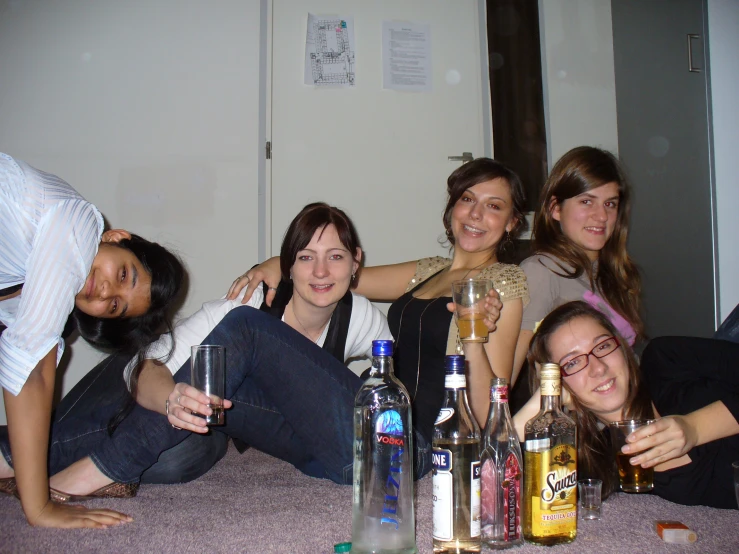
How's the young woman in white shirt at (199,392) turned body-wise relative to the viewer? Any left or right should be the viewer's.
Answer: facing the viewer

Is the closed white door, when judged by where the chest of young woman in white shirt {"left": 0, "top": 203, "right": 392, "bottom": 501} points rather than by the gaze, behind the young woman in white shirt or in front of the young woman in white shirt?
behind

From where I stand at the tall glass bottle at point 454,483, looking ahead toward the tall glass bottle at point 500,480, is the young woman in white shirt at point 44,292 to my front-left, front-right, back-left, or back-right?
back-left

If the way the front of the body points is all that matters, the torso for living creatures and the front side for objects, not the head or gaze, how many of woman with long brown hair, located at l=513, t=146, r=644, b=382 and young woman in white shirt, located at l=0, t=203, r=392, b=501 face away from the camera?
0

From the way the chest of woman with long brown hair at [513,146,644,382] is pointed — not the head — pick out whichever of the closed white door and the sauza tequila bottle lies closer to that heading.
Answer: the sauza tequila bottle

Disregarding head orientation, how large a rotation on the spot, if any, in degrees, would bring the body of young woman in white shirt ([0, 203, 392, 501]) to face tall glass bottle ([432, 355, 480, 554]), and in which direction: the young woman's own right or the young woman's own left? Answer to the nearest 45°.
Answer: approximately 45° to the young woman's own left

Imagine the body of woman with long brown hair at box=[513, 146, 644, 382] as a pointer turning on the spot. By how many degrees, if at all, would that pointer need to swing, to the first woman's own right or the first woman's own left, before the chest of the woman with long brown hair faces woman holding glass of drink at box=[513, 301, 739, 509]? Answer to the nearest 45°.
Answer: approximately 45° to the first woman's own right

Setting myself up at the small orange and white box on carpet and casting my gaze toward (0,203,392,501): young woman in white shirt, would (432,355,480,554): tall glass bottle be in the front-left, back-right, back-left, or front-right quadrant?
front-left

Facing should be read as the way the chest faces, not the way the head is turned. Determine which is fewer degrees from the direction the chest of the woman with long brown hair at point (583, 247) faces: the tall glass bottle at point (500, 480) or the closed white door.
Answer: the tall glass bottle

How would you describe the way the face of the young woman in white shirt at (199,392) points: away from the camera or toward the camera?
toward the camera

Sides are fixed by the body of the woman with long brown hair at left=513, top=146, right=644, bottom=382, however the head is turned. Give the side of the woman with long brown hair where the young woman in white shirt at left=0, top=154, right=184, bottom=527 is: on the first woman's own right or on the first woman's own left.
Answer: on the first woman's own right

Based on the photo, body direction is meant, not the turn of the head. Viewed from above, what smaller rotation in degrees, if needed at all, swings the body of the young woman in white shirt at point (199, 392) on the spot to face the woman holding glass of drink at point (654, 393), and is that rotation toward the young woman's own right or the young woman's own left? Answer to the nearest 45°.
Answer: approximately 45° to the young woman's own left

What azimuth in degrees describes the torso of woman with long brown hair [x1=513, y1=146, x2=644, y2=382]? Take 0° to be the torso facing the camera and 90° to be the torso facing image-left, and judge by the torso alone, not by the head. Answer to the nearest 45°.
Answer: approximately 315°

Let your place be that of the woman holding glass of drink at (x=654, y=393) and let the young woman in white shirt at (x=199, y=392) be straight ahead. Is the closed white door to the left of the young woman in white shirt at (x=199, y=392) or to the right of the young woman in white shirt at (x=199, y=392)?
right

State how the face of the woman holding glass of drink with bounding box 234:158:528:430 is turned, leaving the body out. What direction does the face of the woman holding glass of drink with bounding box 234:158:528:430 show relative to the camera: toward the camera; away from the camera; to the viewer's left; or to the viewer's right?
toward the camera

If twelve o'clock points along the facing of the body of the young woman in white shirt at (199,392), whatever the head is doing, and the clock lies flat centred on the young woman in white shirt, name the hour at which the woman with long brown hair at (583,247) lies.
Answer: The woman with long brown hair is roughly at 9 o'clock from the young woman in white shirt.

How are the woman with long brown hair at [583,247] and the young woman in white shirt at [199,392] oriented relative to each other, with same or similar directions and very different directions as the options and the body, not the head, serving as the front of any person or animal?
same or similar directions

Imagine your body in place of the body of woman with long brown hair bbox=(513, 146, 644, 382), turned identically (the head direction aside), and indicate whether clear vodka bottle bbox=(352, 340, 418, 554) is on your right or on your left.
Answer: on your right
